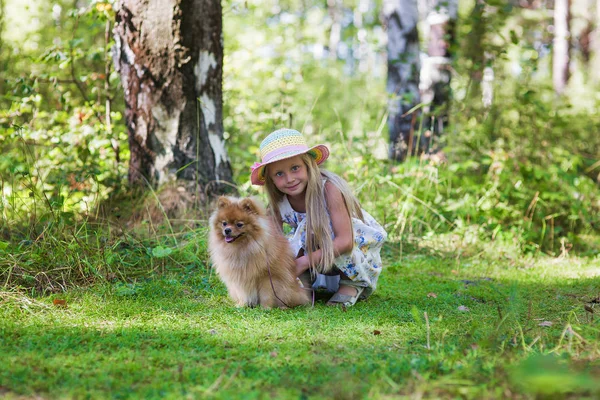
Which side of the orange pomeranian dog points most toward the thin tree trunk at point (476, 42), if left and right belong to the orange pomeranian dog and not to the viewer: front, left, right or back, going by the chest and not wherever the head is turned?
back

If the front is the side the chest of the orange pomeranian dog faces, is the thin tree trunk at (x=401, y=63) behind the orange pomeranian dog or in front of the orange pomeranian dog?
behind

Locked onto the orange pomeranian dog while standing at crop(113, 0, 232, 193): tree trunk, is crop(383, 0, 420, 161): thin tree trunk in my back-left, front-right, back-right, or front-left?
back-left

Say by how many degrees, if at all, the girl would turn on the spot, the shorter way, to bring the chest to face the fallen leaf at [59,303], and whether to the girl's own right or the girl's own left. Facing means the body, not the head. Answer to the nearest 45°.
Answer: approximately 45° to the girl's own right

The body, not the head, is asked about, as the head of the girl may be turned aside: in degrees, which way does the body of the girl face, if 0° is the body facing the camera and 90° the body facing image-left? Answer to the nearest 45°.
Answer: approximately 45°

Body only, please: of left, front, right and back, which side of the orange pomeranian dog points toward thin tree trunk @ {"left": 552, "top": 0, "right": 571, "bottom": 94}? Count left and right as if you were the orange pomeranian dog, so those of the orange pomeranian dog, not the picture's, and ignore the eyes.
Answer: back

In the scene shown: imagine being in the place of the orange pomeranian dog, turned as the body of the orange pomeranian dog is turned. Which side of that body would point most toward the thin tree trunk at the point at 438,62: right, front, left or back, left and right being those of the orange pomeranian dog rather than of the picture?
back

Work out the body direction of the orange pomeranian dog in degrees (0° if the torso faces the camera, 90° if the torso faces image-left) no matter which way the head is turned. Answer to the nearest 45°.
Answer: approximately 45°

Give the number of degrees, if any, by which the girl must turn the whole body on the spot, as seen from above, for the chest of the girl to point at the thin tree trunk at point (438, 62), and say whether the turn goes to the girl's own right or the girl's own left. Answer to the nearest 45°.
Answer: approximately 135° to the girl's own right

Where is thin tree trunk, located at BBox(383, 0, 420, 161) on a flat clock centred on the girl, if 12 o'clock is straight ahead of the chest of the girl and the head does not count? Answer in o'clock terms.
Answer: The thin tree trunk is roughly at 5 o'clock from the girl.
